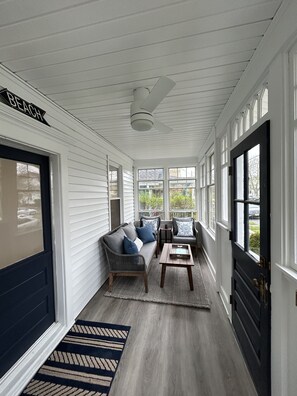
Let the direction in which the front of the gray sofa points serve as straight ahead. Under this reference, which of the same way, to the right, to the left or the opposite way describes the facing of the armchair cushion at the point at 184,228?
to the right

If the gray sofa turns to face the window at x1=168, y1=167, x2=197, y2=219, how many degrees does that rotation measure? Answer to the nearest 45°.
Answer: approximately 45° to its left

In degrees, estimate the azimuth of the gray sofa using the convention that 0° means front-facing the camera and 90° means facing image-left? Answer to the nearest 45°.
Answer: approximately 270°

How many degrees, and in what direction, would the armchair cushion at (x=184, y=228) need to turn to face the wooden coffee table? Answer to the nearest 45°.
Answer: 0° — it already faces it

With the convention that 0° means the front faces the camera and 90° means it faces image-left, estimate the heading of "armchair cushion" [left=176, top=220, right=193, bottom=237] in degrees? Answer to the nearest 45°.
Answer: approximately 0°

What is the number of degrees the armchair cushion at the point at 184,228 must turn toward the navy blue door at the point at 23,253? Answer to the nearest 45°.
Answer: approximately 45° to its right

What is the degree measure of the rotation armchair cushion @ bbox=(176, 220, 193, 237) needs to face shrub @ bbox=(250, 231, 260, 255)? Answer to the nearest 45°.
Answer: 0° — it already faces it

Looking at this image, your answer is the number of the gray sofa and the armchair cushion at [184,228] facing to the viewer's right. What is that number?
1

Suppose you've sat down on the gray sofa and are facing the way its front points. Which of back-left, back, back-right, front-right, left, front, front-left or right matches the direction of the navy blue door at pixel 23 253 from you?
back-right
